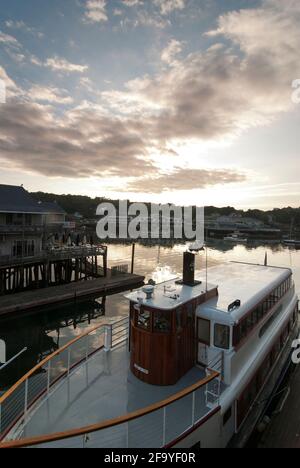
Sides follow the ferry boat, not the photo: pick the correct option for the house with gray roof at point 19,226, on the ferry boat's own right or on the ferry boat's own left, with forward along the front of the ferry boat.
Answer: on the ferry boat's own right

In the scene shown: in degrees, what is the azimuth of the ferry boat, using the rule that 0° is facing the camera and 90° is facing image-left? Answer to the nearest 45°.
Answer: approximately 45°

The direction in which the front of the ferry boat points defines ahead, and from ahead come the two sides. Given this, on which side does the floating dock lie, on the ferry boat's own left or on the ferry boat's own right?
on the ferry boat's own right
